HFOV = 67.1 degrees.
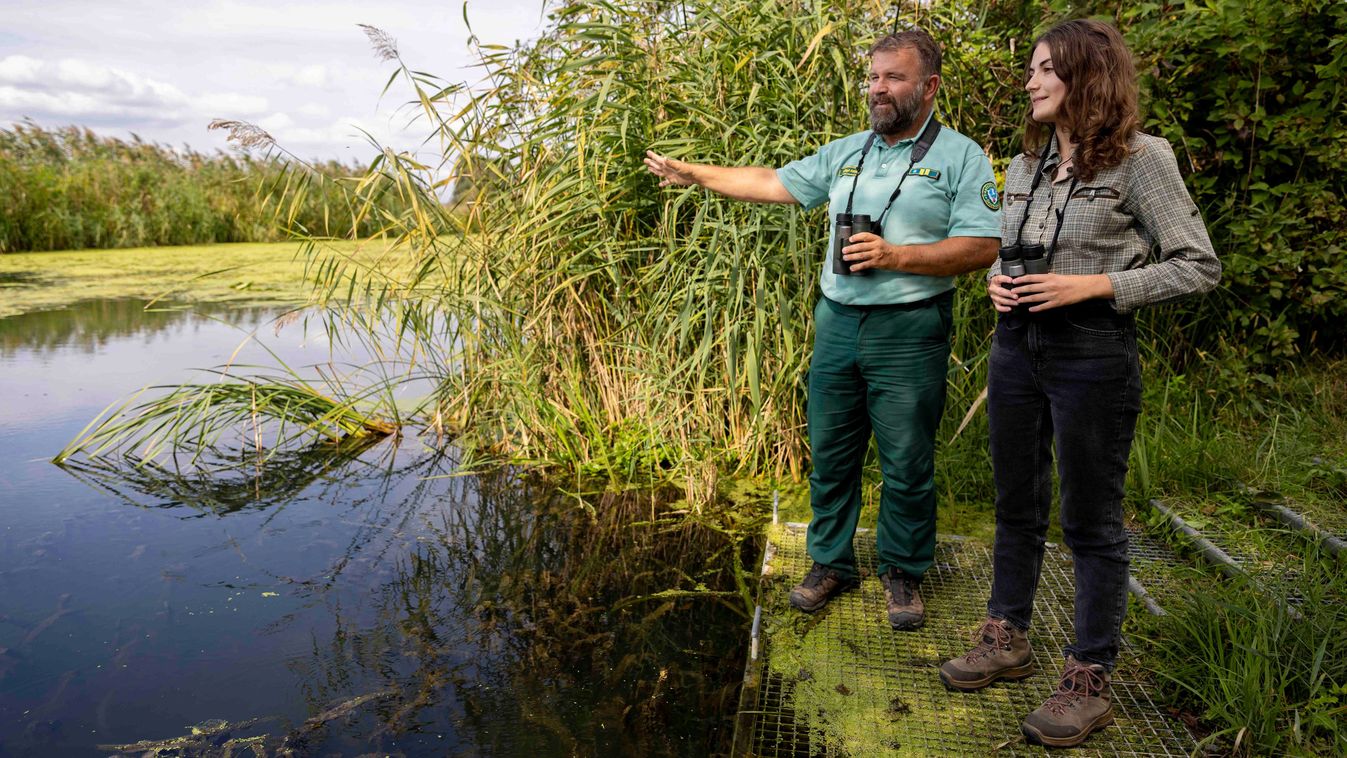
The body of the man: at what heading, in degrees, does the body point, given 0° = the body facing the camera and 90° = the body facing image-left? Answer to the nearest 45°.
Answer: approximately 45°

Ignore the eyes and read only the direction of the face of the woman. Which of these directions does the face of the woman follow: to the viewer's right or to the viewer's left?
to the viewer's left

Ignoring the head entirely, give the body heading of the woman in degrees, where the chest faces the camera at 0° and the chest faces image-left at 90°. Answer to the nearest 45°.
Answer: approximately 45°

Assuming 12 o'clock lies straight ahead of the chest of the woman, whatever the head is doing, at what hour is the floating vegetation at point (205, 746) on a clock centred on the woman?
The floating vegetation is roughly at 1 o'clock from the woman.

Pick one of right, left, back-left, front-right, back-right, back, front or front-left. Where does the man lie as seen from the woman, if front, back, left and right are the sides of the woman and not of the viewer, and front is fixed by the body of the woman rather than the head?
right

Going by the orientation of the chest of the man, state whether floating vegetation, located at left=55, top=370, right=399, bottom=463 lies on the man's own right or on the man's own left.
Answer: on the man's own right

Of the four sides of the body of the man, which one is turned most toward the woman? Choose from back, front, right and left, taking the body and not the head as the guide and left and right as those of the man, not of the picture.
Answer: left

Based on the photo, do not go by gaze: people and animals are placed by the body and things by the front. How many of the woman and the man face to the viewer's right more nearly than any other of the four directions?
0

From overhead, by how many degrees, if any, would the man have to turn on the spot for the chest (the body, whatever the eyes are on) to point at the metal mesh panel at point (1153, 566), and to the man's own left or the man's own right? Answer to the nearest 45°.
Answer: approximately 180°

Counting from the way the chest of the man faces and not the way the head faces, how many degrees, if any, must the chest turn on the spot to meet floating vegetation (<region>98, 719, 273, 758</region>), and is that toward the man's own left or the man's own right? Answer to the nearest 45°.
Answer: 0° — they already face it
